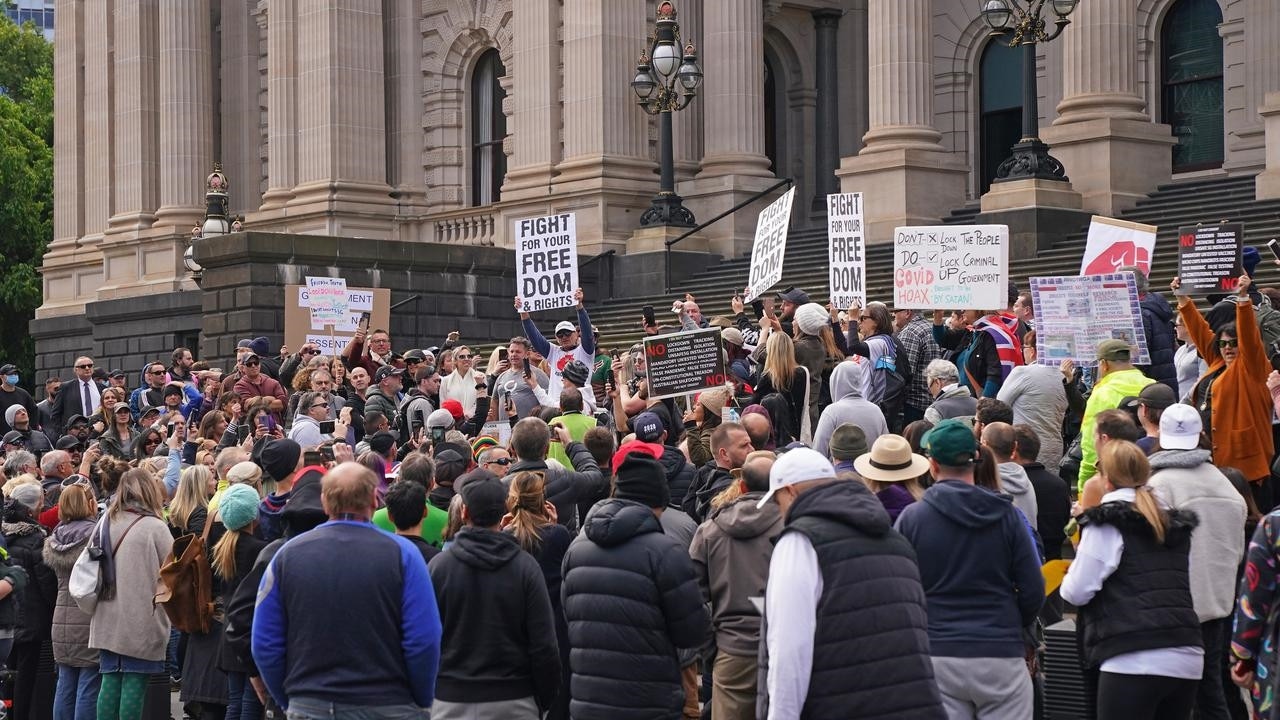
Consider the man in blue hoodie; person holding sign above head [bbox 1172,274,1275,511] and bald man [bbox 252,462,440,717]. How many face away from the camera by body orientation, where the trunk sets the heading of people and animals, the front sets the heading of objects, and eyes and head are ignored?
2

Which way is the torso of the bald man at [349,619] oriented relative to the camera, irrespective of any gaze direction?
away from the camera

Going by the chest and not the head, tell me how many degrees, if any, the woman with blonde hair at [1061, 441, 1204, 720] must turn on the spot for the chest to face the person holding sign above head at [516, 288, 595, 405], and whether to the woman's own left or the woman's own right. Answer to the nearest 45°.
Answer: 0° — they already face them

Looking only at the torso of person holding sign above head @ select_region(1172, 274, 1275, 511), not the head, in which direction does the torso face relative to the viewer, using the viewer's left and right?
facing the viewer and to the left of the viewer

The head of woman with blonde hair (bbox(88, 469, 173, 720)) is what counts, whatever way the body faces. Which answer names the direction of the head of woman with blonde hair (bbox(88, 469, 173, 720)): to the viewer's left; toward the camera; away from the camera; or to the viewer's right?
away from the camera

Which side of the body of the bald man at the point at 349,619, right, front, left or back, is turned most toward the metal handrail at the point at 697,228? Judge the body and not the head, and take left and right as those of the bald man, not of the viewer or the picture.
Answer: front

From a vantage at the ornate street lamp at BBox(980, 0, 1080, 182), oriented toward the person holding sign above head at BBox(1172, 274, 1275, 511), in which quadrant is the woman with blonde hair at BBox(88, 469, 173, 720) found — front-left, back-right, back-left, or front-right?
front-right

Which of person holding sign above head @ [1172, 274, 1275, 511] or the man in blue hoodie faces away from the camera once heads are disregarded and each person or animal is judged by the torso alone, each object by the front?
the man in blue hoodie

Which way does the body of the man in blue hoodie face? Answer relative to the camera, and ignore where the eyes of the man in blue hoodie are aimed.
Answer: away from the camera

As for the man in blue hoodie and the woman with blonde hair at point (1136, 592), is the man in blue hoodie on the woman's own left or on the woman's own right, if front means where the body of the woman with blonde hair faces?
on the woman's own left

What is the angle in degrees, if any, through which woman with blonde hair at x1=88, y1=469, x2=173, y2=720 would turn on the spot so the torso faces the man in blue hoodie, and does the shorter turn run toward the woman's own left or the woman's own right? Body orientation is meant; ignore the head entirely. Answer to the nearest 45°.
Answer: approximately 90° to the woman's own right

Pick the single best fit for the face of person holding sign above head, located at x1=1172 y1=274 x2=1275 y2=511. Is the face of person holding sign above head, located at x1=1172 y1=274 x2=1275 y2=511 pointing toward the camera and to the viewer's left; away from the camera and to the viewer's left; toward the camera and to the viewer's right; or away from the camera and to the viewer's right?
toward the camera and to the viewer's left

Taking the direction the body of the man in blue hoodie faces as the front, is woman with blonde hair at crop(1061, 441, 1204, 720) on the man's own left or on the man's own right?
on the man's own right
